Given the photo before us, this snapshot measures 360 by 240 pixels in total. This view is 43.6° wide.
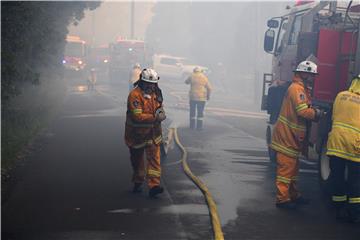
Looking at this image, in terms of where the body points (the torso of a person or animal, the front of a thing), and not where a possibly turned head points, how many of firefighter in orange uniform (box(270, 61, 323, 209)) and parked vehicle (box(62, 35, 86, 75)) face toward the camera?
1

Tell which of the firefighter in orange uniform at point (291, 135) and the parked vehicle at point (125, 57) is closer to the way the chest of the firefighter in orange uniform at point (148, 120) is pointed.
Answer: the firefighter in orange uniform

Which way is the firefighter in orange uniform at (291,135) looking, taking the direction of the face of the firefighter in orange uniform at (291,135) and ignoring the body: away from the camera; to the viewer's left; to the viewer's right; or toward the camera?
to the viewer's right

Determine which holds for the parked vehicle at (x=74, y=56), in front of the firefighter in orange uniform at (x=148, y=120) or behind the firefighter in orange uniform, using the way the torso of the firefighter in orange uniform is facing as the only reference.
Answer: behind

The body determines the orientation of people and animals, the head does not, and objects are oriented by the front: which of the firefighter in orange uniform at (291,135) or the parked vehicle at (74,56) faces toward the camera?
the parked vehicle

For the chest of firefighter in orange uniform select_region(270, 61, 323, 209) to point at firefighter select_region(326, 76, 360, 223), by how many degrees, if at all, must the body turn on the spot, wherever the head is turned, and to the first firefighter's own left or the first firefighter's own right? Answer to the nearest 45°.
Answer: approximately 45° to the first firefighter's own right

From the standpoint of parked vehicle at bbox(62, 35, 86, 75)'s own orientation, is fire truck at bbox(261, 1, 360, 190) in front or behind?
in front

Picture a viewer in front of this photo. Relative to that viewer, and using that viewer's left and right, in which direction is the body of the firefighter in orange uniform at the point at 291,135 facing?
facing to the right of the viewer

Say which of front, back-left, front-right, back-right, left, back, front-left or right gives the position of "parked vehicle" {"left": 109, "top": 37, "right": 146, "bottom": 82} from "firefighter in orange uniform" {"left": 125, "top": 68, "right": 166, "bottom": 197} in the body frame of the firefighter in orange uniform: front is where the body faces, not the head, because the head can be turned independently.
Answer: back-left

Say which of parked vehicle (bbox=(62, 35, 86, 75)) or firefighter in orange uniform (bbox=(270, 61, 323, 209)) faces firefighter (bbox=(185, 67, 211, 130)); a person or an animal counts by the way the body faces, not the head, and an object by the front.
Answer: the parked vehicle

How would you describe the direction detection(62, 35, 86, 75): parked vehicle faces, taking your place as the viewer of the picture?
facing the viewer

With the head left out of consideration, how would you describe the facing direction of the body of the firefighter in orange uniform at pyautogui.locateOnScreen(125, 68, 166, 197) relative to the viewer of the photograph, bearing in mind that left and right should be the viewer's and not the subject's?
facing the viewer and to the right of the viewer

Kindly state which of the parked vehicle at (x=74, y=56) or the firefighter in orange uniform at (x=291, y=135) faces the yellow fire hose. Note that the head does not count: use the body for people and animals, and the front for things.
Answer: the parked vehicle

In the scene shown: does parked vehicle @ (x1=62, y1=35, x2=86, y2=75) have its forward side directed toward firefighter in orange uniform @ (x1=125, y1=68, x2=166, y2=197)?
yes

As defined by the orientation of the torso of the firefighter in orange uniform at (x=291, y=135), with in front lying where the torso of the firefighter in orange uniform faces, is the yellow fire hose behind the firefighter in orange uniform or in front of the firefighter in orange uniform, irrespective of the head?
behind
